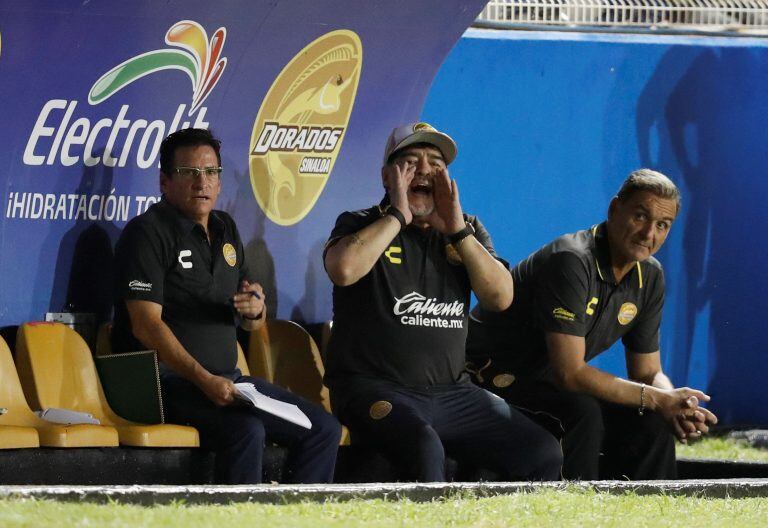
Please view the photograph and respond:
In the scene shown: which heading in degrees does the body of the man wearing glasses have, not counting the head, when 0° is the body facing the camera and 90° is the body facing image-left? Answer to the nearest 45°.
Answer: approximately 315°

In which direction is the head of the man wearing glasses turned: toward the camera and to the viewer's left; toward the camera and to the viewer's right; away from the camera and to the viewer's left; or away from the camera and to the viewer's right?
toward the camera and to the viewer's right

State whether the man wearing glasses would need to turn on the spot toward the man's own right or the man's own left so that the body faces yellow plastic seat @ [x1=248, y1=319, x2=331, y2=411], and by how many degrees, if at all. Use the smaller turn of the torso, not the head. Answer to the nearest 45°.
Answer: approximately 90° to the man's own left

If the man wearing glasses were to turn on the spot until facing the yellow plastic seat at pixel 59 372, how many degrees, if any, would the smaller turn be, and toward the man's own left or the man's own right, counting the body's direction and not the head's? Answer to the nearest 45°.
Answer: approximately 135° to the man's own right
